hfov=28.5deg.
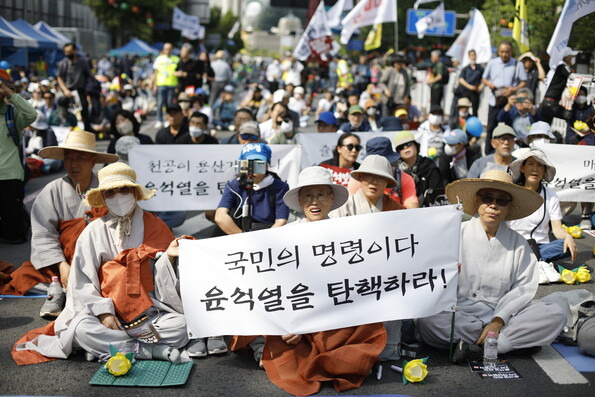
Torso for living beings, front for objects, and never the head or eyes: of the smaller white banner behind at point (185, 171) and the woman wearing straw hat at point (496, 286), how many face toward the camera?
2

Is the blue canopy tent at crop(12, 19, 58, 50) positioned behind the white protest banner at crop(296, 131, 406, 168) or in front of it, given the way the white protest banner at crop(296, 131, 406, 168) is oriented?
behind

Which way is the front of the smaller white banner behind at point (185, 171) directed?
toward the camera

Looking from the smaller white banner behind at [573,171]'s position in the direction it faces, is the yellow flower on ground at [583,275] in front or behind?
in front

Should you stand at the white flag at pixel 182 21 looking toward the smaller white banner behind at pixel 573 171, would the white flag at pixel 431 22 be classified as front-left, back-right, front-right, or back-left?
front-left

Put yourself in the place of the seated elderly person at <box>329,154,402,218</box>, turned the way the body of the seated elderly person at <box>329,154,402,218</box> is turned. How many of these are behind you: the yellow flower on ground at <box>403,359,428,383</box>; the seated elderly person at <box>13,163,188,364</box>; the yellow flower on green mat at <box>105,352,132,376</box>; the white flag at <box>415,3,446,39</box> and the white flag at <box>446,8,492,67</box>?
2

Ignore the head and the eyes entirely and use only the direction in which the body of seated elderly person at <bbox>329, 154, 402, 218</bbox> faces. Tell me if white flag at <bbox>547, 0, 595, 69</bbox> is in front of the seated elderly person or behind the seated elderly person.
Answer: behind

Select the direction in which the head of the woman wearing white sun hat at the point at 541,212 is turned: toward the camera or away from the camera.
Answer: toward the camera

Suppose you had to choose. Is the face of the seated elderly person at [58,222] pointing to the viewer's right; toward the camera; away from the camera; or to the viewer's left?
toward the camera

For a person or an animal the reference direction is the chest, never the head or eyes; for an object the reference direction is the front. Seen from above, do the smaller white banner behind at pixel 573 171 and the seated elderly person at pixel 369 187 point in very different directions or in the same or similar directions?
same or similar directions

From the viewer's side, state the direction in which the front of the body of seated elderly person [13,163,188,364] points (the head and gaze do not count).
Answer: toward the camera

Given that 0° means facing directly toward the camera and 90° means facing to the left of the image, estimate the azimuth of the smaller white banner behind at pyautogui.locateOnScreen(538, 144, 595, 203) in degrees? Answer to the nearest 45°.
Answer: approximately 0°

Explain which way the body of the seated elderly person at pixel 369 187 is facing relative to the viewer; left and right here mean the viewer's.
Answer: facing the viewer

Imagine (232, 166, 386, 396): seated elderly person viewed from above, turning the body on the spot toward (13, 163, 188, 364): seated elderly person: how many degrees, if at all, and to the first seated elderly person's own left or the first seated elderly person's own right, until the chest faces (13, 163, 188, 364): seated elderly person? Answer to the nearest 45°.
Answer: approximately 90° to the first seated elderly person's own right

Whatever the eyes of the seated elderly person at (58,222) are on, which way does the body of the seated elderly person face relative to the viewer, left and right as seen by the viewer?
facing the viewer and to the right of the viewer

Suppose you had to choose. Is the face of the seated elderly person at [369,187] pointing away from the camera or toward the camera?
toward the camera
